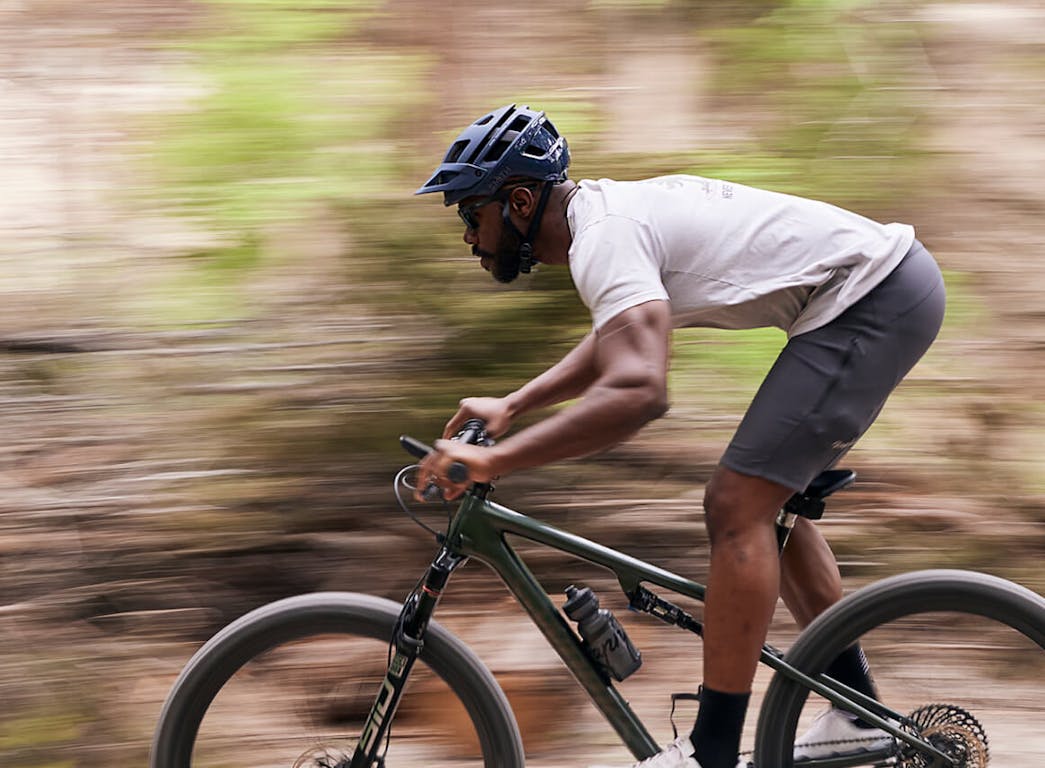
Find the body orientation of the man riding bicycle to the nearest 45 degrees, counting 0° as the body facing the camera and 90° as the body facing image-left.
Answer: approximately 90°

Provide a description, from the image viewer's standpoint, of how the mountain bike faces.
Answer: facing to the left of the viewer
